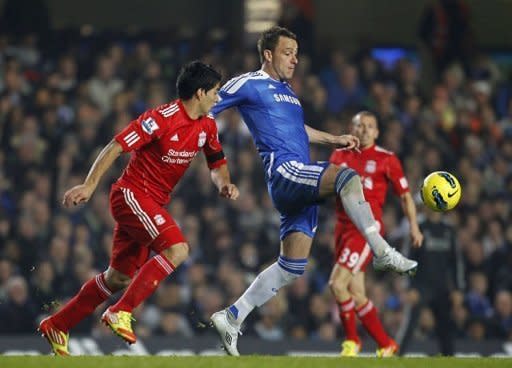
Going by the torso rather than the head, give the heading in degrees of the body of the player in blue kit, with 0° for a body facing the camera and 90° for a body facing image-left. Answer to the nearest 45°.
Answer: approximately 315°

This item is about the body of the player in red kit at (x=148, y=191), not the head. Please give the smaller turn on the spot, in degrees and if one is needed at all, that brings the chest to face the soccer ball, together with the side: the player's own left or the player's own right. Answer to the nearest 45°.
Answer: approximately 45° to the player's own left

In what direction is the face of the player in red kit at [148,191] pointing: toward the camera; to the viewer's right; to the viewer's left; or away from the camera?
to the viewer's right
